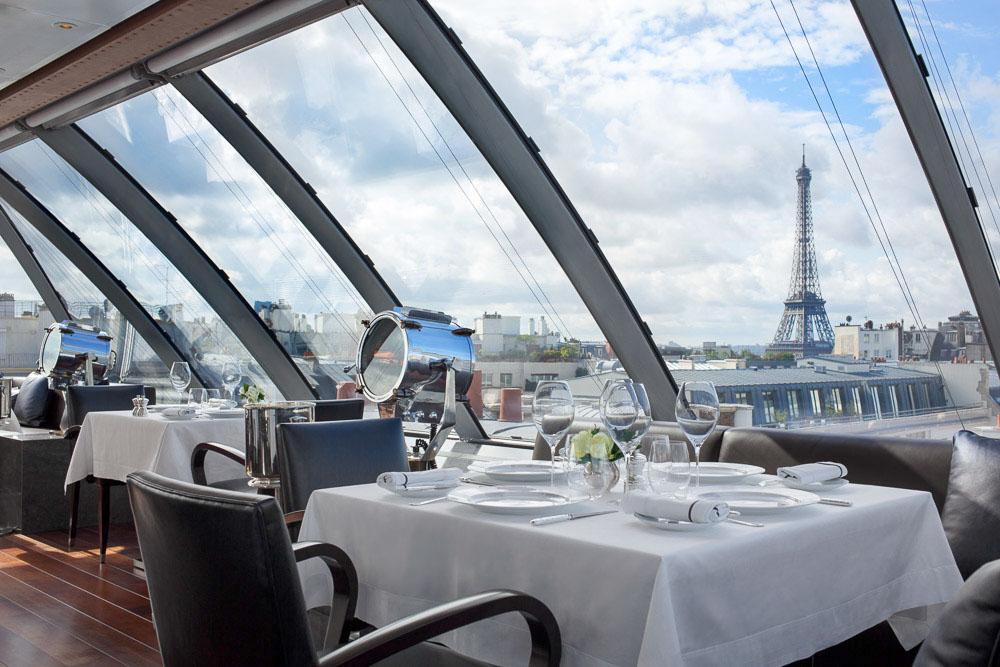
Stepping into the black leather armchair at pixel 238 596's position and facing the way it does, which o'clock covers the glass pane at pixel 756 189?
The glass pane is roughly at 12 o'clock from the black leather armchair.

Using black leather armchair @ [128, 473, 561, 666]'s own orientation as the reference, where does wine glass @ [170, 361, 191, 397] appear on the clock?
The wine glass is roughly at 10 o'clock from the black leather armchair.

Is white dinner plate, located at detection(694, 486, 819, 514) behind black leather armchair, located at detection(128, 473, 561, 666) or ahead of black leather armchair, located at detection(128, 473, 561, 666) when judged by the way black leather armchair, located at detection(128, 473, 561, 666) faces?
ahead

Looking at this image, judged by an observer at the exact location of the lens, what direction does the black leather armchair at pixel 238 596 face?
facing away from the viewer and to the right of the viewer

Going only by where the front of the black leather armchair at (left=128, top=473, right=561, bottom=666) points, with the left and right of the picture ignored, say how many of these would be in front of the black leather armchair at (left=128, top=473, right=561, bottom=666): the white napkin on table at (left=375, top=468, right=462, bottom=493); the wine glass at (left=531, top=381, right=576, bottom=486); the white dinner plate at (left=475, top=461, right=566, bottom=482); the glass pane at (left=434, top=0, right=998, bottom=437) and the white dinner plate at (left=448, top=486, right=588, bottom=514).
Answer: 5

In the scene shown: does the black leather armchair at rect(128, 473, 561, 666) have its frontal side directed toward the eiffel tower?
yes

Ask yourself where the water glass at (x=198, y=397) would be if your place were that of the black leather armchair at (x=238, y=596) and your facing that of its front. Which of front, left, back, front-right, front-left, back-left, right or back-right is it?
front-left

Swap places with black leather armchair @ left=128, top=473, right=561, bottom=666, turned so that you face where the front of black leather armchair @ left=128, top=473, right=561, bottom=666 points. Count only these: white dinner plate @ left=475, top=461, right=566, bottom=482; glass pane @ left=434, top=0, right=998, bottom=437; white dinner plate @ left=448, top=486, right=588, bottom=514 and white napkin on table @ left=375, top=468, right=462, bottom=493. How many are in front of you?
4

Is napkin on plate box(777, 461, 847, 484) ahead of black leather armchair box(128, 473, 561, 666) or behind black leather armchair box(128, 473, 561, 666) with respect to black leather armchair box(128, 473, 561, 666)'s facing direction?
ahead

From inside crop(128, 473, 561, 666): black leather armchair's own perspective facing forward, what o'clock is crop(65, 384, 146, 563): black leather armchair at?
crop(65, 384, 146, 563): black leather armchair is roughly at 10 o'clock from crop(128, 473, 561, 666): black leather armchair.

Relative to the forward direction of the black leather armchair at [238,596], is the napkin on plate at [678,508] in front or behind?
in front
